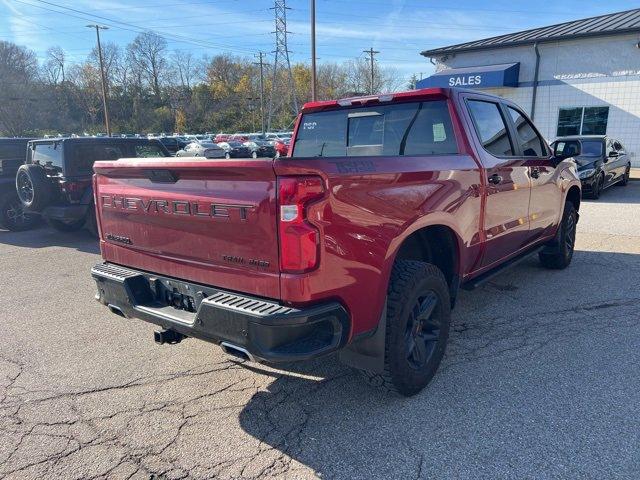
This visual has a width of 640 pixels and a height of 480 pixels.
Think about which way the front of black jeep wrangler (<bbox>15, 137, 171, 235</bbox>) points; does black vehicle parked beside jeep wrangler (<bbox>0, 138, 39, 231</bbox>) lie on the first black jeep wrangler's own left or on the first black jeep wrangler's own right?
on the first black jeep wrangler's own left

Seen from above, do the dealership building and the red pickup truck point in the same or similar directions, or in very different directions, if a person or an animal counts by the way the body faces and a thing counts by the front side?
very different directions

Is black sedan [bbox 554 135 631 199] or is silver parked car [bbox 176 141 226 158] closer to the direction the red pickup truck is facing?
the black sedan

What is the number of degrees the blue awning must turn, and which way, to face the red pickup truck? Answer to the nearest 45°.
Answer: approximately 45° to its left

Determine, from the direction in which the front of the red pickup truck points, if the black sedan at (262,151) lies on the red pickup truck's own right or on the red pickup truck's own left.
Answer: on the red pickup truck's own left

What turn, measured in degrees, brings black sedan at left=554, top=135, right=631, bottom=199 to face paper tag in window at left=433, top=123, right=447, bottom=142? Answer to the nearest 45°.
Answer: approximately 45° to its left

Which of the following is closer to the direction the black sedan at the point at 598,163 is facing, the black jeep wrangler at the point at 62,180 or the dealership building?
the black jeep wrangler

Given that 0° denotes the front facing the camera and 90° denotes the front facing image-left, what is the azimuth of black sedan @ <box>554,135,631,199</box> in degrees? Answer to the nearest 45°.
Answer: approximately 45°

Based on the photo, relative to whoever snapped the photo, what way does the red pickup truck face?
facing away from the viewer and to the right of the viewer

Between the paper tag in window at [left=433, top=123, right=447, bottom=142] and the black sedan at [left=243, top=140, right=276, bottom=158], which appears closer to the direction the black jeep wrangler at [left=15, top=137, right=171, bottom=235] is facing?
the black sedan

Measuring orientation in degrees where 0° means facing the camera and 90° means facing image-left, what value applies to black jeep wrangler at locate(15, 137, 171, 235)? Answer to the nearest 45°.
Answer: approximately 225°

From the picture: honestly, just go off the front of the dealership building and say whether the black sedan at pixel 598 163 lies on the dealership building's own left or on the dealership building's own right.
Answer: on the dealership building's own left
